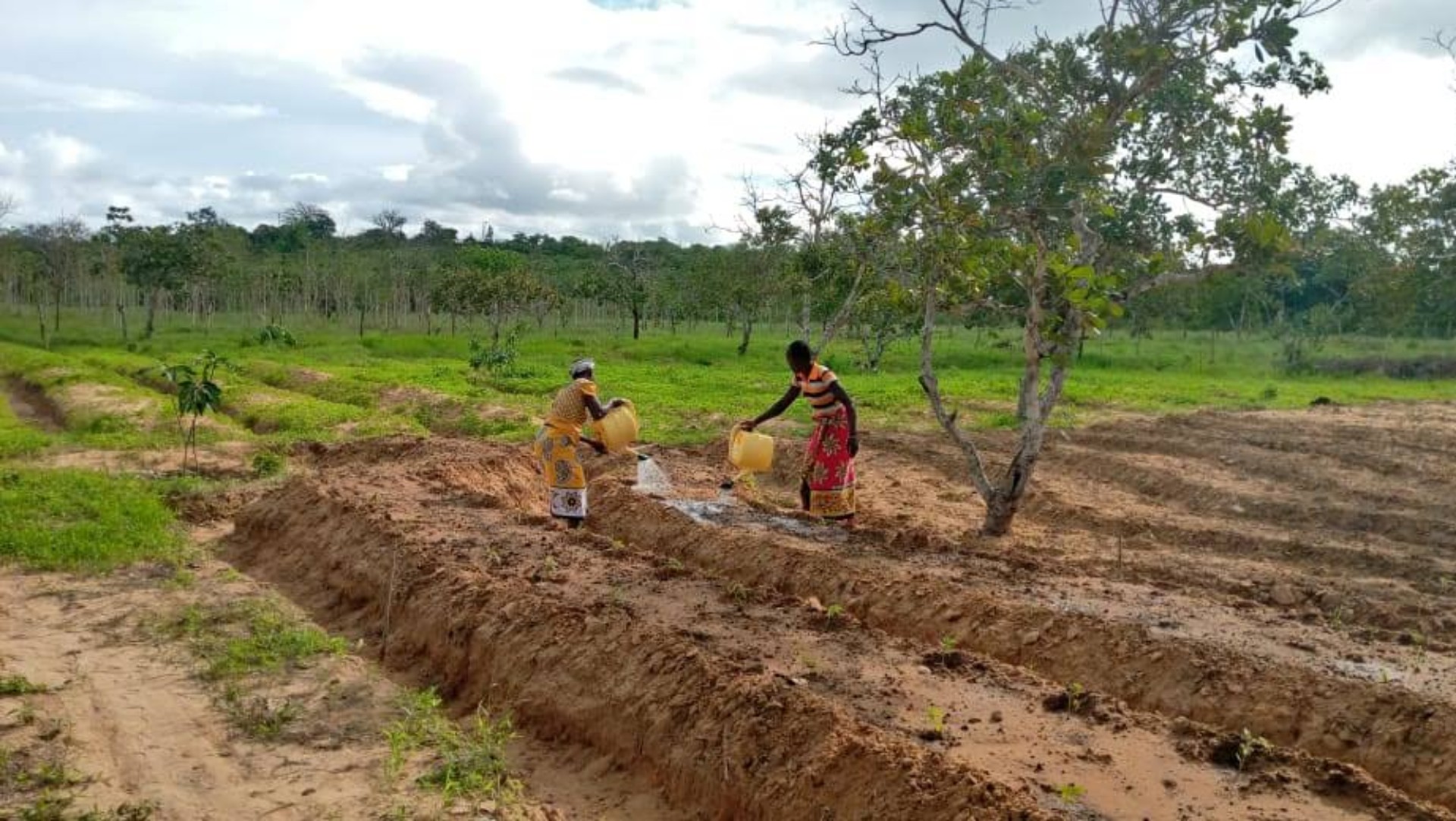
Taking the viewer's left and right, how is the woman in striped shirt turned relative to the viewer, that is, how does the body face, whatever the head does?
facing the viewer and to the left of the viewer

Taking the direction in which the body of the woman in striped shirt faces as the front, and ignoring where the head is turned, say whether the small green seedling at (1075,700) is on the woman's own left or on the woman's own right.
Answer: on the woman's own left

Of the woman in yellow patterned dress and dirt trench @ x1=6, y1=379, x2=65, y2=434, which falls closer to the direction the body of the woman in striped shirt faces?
the woman in yellow patterned dress

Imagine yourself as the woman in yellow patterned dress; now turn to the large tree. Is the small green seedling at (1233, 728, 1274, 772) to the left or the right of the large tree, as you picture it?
right

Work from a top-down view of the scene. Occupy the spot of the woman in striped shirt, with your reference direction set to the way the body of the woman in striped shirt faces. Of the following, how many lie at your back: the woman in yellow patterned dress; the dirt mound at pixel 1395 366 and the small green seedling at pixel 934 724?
1

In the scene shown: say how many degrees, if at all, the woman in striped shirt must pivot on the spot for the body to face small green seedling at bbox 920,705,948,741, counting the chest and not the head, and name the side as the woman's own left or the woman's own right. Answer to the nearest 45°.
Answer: approximately 45° to the woman's own left

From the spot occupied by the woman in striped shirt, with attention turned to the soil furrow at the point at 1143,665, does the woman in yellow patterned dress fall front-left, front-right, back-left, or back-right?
back-right

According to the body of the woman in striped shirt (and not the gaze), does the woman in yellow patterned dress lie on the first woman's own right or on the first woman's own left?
on the first woman's own right

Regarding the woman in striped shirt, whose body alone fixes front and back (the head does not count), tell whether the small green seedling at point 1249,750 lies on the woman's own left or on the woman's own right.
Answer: on the woman's own left

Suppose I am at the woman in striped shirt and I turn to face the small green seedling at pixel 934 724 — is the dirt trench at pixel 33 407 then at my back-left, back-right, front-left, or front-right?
back-right

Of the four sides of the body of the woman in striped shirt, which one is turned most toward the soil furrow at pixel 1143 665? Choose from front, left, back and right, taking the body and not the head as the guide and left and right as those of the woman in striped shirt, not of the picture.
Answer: left

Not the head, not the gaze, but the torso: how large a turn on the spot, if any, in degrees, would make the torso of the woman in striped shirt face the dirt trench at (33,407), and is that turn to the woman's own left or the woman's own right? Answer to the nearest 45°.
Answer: approximately 90° to the woman's own right
